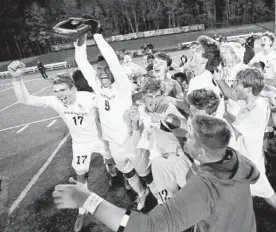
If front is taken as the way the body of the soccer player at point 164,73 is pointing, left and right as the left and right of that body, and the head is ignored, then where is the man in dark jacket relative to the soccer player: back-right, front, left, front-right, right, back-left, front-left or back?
front-left

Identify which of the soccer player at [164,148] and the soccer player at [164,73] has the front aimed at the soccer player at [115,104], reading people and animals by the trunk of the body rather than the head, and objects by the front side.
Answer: the soccer player at [164,73]

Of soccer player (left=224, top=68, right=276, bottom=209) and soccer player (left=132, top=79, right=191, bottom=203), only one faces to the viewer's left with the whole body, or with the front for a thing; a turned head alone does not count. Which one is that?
soccer player (left=224, top=68, right=276, bottom=209)

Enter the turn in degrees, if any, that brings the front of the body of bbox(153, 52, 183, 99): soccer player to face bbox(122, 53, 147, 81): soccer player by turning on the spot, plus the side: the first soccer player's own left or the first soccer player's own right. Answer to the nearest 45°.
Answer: approximately 135° to the first soccer player's own right

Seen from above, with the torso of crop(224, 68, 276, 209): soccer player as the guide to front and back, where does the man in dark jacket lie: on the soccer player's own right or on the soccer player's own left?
on the soccer player's own left

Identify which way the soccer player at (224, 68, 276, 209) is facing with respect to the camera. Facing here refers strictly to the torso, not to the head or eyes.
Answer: to the viewer's left

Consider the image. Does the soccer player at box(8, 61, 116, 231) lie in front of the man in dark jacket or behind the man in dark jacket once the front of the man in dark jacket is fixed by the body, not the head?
in front

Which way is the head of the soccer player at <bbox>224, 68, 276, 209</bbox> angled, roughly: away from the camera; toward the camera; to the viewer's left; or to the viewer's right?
to the viewer's left

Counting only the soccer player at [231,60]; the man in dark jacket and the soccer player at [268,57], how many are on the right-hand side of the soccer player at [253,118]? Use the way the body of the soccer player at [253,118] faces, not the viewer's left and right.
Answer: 2

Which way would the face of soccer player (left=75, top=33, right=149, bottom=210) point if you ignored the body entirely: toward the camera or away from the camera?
toward the camera
